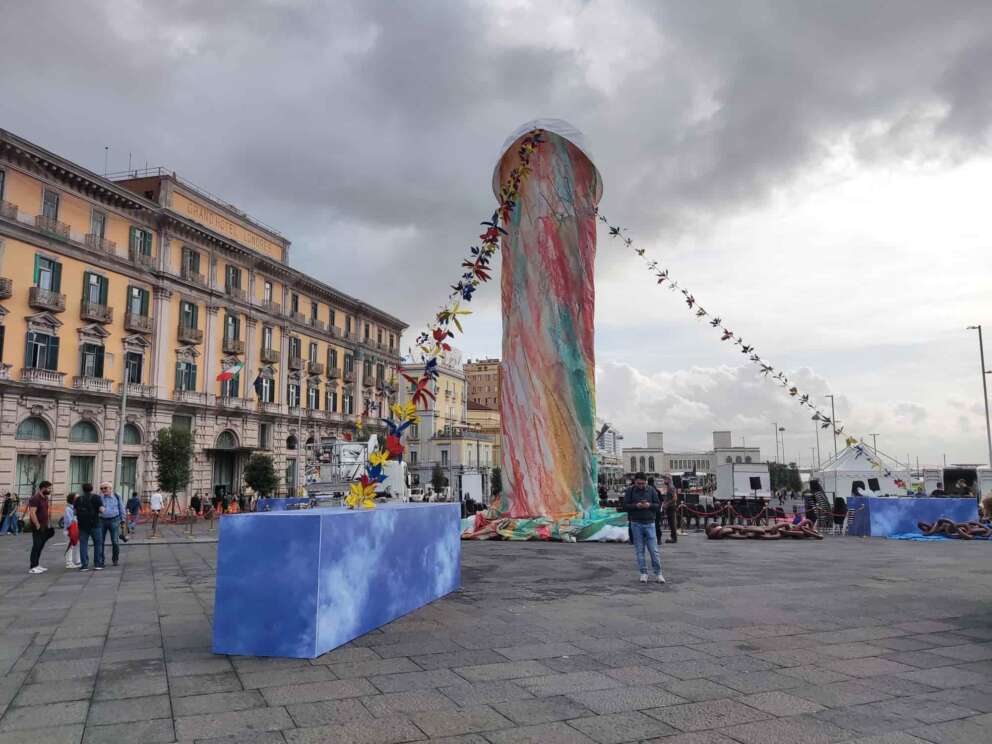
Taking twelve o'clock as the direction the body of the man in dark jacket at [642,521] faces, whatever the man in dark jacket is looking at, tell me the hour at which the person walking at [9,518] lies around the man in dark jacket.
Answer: The person walking is roughly at 4 o'clock from the man in dark jacket.

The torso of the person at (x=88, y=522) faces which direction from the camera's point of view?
away from the camera

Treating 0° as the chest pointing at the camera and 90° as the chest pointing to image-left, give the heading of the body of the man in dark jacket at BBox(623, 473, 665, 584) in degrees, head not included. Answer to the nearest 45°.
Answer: approximately 0°

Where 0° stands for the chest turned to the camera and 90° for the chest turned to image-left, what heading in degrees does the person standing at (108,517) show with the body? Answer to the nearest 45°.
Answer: approximately 45°

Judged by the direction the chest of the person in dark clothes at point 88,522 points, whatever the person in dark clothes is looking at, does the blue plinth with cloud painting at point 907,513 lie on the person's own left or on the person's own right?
on the person's own right
